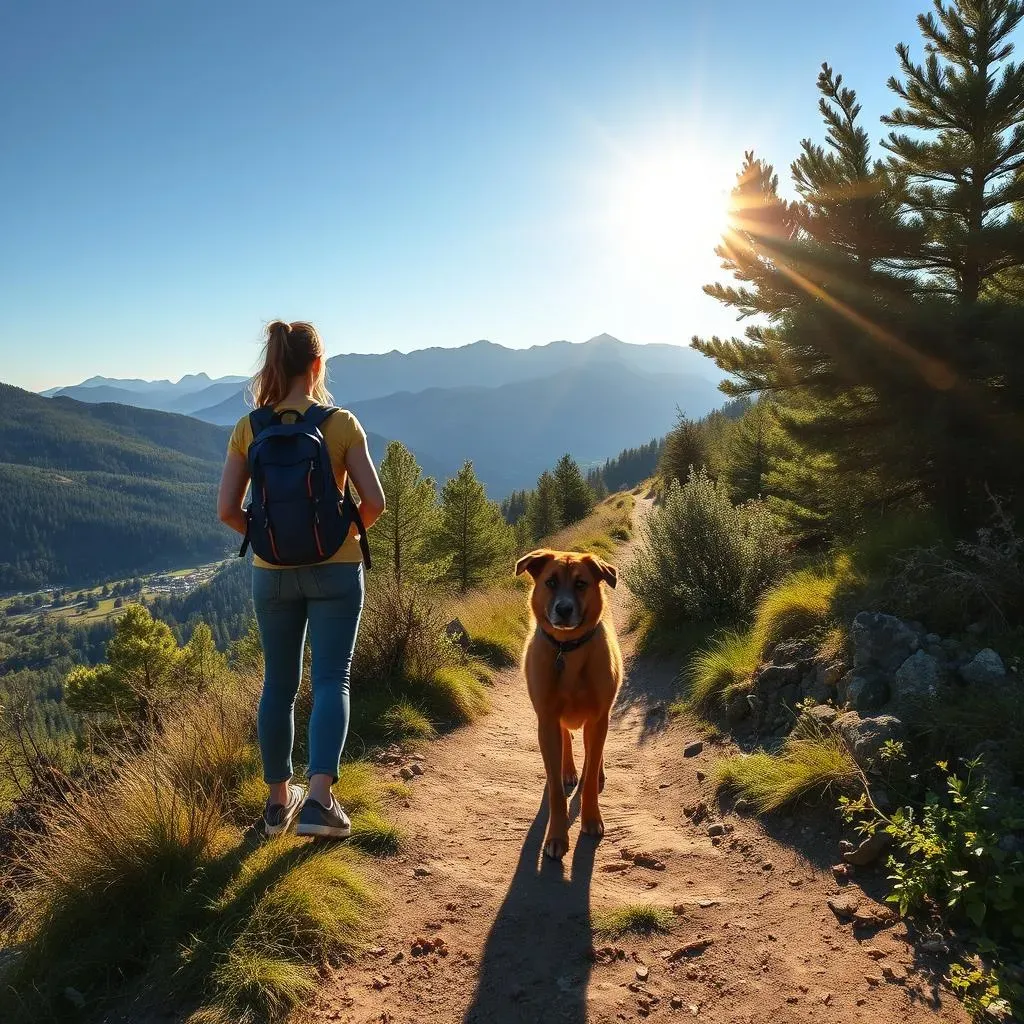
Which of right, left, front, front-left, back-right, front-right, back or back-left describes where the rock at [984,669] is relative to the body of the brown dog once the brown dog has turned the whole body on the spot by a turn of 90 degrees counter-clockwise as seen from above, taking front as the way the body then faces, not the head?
front

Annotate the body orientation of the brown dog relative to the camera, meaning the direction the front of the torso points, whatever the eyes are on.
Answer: toward the camera

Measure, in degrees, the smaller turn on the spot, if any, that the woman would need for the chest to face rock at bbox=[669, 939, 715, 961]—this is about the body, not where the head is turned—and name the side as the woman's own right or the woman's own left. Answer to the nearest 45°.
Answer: approximately 135° to the woman's own right

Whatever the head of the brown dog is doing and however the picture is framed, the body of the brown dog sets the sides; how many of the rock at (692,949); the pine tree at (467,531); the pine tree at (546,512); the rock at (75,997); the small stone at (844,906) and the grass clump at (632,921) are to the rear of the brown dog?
2

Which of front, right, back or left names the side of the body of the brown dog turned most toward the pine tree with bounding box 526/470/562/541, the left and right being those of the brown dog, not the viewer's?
back

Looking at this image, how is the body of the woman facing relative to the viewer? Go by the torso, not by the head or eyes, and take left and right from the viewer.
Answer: facing away from the viewer

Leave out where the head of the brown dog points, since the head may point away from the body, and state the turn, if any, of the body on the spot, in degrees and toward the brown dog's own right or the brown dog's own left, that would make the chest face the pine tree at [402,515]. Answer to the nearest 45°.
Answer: approximately 180°

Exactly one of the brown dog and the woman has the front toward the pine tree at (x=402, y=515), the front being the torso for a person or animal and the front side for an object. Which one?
the woman

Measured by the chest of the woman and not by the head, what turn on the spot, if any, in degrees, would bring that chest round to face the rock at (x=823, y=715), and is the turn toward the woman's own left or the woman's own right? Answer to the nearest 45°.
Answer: approximately 90° to the woman's own right
